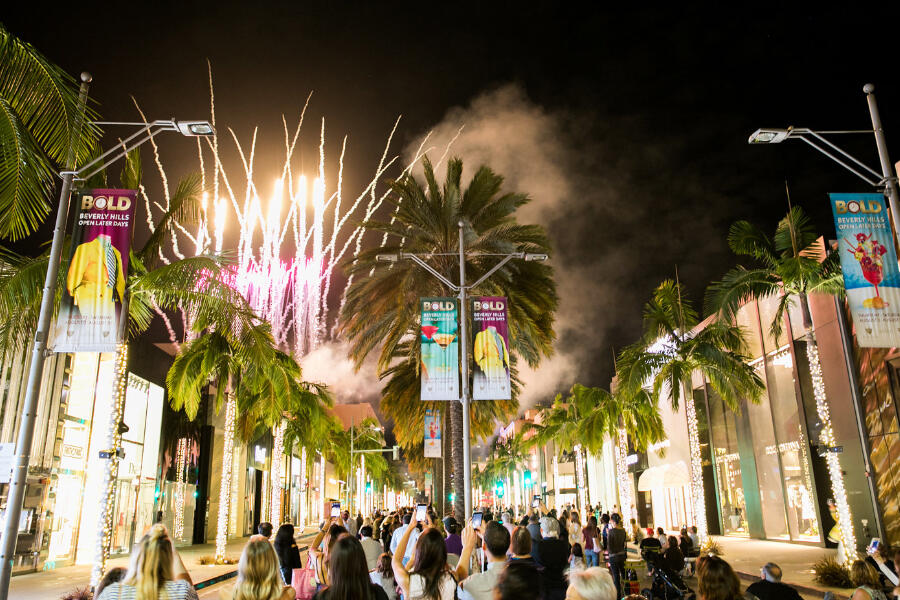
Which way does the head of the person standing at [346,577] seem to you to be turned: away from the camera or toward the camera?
away from the camera

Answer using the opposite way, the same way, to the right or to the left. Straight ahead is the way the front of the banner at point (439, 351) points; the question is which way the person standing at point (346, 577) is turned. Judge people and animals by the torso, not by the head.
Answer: the opposite way

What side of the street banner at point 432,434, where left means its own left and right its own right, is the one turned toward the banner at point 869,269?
front

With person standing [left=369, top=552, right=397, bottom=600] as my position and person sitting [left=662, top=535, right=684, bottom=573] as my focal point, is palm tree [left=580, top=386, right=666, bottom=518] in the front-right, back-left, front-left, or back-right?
front-left

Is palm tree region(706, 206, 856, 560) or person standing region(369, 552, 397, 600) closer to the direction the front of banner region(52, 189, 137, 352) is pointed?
the person standing

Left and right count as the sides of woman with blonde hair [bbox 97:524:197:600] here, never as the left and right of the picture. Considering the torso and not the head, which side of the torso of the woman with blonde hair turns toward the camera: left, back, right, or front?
back

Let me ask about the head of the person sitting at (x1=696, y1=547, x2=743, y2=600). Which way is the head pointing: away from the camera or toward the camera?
away from the camera

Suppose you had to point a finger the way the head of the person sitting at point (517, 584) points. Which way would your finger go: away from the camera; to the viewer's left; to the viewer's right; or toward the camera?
away from the camera

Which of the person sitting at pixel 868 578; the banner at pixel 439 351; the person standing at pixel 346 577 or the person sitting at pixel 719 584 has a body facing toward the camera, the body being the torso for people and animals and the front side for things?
the banner

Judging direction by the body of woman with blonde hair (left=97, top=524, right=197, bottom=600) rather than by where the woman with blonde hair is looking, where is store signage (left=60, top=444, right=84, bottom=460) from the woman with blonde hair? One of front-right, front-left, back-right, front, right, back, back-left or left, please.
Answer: front

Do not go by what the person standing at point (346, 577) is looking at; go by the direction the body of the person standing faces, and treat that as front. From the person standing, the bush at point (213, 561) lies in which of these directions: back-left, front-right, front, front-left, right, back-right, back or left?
front

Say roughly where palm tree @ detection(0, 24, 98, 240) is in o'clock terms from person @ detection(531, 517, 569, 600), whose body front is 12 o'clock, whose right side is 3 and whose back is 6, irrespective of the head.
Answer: The palm tree is roughly at 9 o'clock from the person.

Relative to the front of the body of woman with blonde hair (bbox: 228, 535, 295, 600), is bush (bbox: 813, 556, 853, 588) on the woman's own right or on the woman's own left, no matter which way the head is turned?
on the woman's own right

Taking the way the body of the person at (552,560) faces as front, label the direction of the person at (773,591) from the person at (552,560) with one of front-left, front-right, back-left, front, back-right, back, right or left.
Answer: back-right

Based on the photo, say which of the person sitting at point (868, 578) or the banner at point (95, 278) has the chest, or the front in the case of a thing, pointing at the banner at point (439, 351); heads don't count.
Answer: the person sitting

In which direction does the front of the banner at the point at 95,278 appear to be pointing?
toward the camera

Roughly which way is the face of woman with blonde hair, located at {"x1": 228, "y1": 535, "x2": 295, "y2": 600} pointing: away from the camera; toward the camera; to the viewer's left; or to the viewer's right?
away from the camera

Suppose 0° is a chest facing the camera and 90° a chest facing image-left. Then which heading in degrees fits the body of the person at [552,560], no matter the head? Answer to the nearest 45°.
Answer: approximately 180°

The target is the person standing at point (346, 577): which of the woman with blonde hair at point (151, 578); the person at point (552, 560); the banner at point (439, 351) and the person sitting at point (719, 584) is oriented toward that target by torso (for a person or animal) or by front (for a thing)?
the banner

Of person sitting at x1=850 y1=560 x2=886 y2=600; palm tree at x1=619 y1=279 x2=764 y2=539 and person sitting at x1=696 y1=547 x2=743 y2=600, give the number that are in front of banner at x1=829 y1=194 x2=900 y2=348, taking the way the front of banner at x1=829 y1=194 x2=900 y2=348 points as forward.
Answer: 2

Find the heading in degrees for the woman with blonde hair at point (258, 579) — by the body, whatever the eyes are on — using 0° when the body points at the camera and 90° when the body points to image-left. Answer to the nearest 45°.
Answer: approximately 180°

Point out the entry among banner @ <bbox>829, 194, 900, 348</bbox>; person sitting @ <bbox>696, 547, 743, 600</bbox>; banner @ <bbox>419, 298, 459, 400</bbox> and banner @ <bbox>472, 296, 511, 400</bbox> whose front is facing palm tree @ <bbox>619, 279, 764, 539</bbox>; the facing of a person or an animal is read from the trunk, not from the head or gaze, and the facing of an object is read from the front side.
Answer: the person sitting
